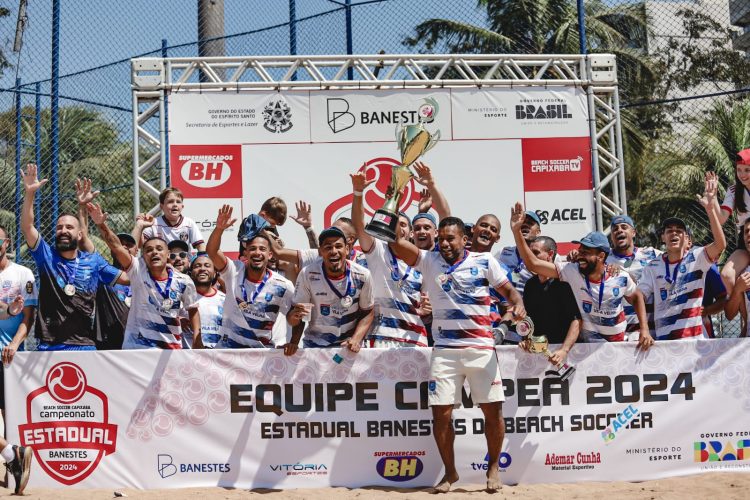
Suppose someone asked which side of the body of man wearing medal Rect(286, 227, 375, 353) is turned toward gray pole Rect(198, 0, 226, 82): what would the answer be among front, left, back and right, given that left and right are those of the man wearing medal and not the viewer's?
back

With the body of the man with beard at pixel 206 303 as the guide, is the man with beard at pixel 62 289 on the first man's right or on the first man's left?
on the first man's right
